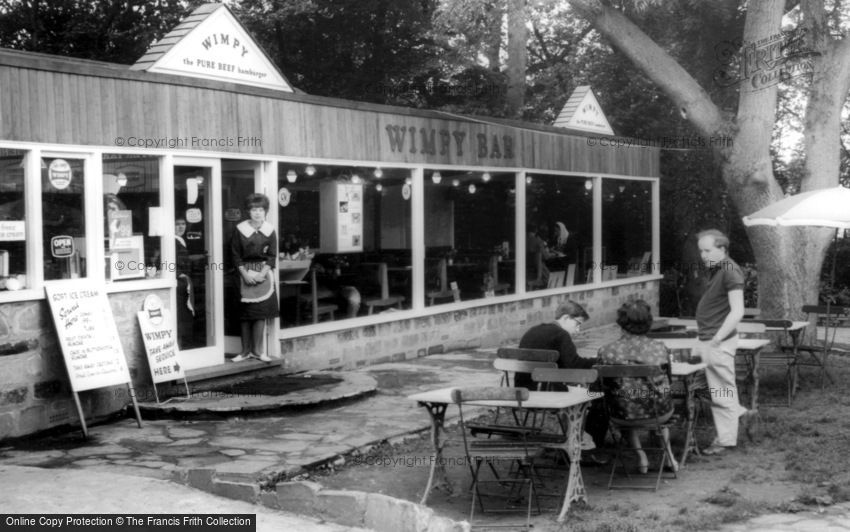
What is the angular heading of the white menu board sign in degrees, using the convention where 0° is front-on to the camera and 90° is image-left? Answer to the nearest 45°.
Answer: approximately 0°

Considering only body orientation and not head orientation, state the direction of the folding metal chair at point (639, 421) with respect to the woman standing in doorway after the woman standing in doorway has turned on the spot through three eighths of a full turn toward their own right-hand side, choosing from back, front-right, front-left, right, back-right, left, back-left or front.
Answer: back

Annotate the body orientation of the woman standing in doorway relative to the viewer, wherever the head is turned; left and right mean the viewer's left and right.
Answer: facing the viewer

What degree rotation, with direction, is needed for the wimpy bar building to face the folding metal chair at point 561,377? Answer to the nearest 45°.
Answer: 0° — it already faces it

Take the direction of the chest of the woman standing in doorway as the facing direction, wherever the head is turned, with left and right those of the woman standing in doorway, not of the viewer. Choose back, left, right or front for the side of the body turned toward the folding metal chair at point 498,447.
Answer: front

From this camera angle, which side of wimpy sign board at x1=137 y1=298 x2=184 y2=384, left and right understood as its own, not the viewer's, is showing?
front

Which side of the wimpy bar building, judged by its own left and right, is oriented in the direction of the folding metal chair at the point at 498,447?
front

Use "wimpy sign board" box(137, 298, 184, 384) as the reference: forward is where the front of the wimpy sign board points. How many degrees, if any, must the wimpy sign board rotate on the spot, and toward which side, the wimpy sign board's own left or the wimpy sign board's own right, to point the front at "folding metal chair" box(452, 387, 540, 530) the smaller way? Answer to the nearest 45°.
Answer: approximately 45° to the wimpy sign board's own left

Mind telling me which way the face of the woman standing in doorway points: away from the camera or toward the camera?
toward the camera

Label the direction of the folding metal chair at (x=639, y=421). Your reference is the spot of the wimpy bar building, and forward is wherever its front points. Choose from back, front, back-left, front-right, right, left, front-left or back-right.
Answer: front

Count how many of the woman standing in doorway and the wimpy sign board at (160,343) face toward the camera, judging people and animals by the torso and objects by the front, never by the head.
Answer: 2

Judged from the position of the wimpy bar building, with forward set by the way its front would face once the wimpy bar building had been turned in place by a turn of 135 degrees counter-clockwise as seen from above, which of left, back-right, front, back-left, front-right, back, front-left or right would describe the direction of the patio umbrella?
right

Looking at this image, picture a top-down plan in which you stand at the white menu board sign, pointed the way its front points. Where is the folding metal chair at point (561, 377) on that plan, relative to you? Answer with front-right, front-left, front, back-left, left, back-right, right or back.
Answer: front-left

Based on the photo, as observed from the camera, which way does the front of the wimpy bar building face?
facing the viewer and to the right of the viewer

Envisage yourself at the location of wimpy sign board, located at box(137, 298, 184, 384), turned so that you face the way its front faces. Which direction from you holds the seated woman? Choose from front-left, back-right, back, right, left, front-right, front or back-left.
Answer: front-left

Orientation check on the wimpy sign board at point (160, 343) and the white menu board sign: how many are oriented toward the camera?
2
